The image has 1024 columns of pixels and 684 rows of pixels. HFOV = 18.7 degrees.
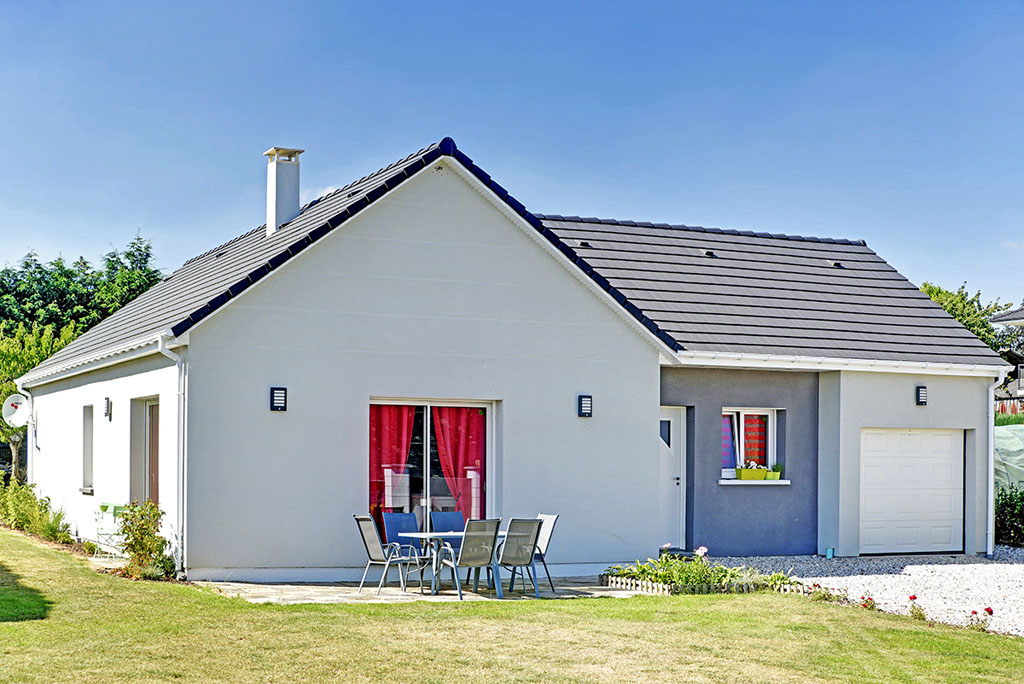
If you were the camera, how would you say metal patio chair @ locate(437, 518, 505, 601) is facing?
facing away from the viewer and to the left of the viewer

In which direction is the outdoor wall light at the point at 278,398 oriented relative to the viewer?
toward the camera

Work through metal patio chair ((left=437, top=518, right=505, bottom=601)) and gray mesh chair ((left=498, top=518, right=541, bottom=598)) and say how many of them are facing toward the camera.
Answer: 0

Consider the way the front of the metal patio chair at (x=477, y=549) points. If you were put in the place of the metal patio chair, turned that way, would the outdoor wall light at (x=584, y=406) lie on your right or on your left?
on your right

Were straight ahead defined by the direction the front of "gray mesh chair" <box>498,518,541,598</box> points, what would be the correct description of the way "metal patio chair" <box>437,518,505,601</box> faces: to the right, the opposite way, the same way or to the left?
the same way

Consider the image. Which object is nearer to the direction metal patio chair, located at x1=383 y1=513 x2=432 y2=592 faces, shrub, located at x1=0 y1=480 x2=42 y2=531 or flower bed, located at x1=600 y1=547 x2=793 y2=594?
the flower bed

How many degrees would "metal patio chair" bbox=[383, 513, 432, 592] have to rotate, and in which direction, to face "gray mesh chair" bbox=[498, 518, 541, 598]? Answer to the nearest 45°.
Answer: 0° — it already faces it

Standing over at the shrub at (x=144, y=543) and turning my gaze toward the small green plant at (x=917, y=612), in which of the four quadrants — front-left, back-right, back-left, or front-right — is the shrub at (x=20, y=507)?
back-left

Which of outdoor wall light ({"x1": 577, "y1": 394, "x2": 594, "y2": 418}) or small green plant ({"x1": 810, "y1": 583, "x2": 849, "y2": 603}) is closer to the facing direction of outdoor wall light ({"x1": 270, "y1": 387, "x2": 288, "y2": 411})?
the small green plant
